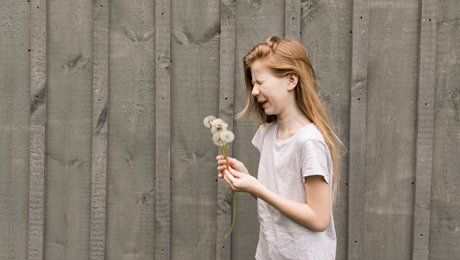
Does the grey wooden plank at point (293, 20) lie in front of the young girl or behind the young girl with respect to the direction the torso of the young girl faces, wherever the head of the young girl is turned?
behind

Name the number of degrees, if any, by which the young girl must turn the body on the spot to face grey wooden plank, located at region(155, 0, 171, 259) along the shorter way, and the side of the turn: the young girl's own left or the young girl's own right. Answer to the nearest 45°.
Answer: approximately 90° to the young girl's own right

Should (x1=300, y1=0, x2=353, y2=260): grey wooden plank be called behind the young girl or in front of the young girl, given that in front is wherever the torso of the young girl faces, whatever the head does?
behind

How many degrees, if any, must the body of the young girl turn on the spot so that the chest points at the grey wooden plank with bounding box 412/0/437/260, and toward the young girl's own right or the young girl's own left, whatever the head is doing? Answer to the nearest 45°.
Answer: approximately 180°

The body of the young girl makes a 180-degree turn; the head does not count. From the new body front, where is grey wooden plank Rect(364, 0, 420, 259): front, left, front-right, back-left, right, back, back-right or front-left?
front

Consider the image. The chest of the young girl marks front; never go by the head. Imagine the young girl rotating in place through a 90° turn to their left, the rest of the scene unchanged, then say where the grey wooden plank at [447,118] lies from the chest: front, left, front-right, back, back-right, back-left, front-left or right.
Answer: left

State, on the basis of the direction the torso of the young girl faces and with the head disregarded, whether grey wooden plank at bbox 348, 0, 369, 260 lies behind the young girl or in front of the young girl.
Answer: behind

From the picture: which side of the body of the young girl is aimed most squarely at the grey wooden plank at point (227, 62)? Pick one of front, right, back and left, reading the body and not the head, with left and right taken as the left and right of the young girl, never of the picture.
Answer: right

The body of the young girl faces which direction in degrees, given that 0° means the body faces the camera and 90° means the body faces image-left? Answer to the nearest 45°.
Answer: approximately 45°

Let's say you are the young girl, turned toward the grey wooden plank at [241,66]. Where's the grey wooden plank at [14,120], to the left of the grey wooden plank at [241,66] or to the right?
left
